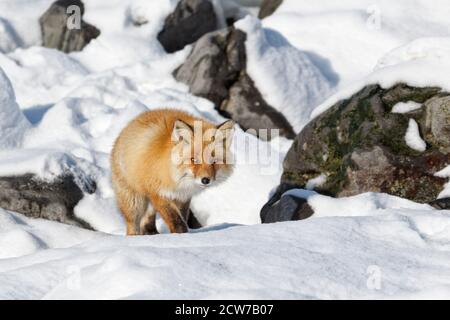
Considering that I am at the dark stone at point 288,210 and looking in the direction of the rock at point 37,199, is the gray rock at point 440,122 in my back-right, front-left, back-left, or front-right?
back-right

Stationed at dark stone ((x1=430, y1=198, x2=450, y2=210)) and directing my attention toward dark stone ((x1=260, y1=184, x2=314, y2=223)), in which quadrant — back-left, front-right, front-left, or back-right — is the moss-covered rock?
front-right

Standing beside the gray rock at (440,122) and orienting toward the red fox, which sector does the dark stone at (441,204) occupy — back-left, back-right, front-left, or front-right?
front-left

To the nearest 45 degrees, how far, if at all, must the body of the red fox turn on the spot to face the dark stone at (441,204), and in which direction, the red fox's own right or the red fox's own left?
approximately 45° to the red fox's own left

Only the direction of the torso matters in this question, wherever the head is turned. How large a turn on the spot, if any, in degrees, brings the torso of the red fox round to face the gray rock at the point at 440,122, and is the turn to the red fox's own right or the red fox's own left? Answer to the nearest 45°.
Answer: approximately 45° to the red fox's own left

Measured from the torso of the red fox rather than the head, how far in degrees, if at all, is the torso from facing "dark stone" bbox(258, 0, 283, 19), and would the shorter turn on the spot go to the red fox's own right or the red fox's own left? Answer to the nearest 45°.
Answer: approximately 135° to the red fox's own left

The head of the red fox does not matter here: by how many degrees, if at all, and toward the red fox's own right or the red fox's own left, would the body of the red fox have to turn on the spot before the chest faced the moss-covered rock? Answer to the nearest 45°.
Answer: approximately 45° to the red fox's own left

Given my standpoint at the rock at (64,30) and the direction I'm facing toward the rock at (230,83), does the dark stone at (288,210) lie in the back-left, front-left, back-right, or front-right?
front-right

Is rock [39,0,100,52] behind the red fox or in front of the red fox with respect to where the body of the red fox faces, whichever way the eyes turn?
behind

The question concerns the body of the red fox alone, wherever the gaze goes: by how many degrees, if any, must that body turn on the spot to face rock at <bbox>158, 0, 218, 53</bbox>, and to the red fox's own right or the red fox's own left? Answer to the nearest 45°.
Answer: approximately 135° to the red fox's own left

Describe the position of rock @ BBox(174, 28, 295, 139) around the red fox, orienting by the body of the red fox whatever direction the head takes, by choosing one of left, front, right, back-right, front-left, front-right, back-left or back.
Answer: back-left

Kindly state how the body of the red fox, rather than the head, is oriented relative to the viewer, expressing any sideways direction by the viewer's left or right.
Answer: facing the viewer and to the right of the viewer

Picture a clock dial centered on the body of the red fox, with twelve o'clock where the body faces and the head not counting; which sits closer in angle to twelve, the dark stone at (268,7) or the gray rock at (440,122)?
the gray rock

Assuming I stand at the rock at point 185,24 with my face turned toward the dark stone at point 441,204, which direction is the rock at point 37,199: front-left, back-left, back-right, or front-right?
front-right

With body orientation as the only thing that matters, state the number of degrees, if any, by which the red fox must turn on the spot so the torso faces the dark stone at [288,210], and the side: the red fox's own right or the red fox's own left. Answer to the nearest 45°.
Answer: approximately 45° to the red fox's own left

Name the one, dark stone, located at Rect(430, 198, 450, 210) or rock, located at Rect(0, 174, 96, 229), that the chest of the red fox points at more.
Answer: the dark stone

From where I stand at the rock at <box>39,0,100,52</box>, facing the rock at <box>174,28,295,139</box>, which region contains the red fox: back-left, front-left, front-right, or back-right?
front-right
